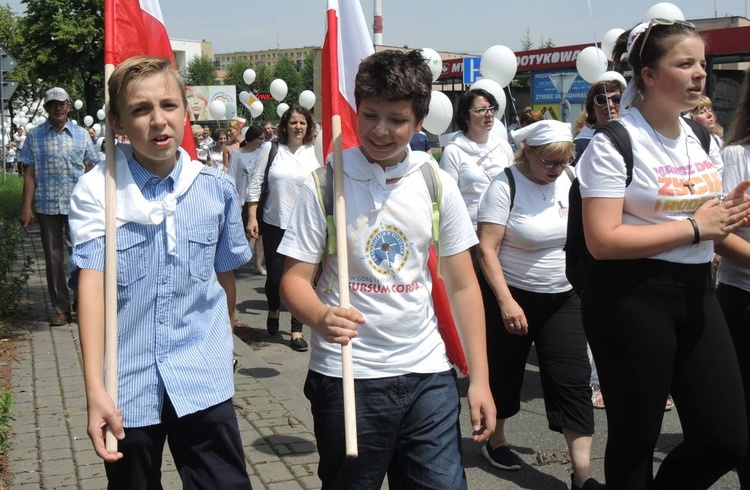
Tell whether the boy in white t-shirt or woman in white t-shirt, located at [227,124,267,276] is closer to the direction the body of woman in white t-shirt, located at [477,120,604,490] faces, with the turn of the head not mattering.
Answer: the boy in white t-shirt

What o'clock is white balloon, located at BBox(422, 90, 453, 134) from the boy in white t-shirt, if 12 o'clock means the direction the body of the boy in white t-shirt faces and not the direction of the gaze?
The white balloon is roughly at 6 o'clock from the boy in white t-shirt.

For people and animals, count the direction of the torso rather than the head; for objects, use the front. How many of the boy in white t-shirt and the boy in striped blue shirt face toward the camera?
2

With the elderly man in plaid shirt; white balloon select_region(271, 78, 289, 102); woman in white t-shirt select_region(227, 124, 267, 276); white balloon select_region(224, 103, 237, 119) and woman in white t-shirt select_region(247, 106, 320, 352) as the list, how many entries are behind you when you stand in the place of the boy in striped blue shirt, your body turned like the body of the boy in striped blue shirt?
5

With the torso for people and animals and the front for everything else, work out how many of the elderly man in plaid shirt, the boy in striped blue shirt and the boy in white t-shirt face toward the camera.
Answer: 3

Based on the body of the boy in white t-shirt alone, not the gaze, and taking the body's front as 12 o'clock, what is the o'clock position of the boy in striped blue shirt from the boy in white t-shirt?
The boy in striped blue shirt is roughly at 3 o'clock from the boy in white t-shirt.

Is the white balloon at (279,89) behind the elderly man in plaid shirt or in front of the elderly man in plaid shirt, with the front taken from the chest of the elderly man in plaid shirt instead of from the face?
behind

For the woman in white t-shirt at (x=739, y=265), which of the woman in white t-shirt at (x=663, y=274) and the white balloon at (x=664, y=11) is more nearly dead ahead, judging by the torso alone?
the woman in white t-shirt

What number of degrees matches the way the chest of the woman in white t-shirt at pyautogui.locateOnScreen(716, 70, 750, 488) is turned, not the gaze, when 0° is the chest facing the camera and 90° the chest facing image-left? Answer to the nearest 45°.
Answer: approximately 315°

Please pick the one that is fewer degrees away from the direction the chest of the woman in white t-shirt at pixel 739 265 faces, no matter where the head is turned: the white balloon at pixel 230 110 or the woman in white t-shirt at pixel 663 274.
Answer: the woman in white t-shirt
